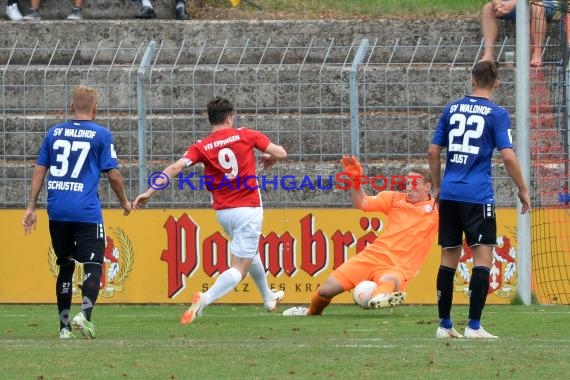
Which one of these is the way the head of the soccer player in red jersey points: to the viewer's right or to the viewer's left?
to the viewer's right

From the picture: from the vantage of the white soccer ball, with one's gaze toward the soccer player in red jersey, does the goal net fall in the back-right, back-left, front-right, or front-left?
back-right

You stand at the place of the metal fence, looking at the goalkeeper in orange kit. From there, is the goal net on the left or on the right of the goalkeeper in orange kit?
left

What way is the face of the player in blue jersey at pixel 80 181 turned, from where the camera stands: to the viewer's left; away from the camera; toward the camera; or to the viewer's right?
away from the camera

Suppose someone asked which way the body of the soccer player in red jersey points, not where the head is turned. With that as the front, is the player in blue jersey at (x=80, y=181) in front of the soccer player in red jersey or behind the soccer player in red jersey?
behind

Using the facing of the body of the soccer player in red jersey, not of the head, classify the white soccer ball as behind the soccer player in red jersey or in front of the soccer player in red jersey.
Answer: in front

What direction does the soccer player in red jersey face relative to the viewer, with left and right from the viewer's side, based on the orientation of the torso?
facing away from the viewer and to the right of the viewer

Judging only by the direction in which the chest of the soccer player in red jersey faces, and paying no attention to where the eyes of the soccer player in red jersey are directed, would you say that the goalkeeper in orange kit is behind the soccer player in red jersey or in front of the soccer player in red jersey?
in front

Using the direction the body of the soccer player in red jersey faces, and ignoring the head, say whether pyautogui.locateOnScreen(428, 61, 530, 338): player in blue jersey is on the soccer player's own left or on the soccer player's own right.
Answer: on the soccer player's own right

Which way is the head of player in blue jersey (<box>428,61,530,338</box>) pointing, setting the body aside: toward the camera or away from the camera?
away from the camera

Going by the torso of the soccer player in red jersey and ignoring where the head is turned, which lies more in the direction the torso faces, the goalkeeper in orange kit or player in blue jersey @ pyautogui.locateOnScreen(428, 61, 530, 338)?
the goalkeeper in orange kit

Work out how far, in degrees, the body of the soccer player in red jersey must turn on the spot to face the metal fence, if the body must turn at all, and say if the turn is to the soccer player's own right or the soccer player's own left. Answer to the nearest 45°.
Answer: approximately 45° to the soccer player's own left
